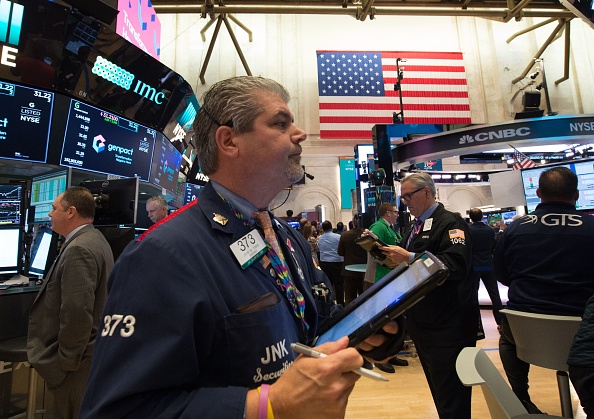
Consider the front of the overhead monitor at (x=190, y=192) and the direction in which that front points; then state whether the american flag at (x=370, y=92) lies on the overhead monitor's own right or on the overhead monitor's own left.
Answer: on the overhead monitor's own left

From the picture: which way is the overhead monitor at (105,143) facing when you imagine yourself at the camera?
facing the viewer and to the right of the viewer

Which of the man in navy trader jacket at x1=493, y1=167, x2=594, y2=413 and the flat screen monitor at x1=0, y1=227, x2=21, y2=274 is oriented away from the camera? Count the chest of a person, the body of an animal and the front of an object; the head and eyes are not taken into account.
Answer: the man in navy trader jacket

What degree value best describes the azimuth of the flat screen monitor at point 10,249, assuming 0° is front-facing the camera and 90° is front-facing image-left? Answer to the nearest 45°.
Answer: approximately 0°

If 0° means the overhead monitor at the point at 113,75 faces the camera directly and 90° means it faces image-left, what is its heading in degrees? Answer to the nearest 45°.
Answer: approximately 315°

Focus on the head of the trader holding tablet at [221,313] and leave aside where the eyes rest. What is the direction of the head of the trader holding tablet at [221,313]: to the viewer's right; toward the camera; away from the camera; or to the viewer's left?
to the viewer's right

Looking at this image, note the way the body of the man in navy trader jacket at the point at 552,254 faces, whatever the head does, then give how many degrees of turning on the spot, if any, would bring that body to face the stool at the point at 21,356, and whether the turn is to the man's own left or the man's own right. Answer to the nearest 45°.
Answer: approximately 135° to the man's own left

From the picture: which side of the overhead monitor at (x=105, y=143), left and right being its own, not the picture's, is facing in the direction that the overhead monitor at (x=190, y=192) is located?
left

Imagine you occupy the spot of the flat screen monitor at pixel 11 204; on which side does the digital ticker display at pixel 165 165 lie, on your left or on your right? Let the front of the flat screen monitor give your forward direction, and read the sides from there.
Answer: on your left

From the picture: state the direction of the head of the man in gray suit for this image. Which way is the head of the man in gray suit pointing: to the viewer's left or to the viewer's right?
to the viewer's left

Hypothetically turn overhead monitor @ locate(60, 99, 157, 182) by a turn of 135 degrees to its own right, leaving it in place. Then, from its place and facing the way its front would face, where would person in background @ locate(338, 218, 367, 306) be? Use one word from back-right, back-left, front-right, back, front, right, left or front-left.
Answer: back

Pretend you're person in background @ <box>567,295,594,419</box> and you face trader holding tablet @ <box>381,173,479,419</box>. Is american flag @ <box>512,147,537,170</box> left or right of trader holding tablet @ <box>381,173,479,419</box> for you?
right
